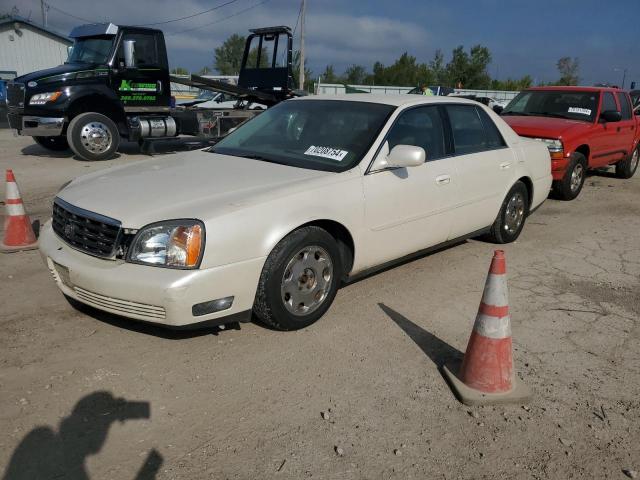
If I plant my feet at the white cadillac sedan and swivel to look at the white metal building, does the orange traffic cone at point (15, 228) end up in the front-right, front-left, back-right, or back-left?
front-left

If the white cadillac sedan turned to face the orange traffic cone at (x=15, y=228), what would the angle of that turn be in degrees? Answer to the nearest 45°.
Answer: approximately 90° to its right

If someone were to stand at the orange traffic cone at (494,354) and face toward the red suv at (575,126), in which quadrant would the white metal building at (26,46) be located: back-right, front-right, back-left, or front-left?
front-left

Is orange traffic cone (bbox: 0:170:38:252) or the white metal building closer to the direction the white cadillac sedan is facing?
the orange traffic cone

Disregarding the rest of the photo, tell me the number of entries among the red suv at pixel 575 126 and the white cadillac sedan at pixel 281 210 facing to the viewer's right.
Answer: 0

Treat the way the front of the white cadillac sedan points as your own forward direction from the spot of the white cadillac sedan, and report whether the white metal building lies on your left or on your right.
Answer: on your right

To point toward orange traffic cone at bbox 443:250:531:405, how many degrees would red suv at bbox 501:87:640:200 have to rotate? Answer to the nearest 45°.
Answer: approximately 45° to its left

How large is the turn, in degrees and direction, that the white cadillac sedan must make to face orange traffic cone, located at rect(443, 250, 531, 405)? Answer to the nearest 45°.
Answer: approximately 90° to its left

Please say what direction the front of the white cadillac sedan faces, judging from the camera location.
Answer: facing the viewer and to the left of the viewer

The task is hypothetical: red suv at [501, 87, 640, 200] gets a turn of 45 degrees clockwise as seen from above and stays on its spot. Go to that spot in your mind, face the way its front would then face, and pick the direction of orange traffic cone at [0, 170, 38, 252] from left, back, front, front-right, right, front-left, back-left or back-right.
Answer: front-left

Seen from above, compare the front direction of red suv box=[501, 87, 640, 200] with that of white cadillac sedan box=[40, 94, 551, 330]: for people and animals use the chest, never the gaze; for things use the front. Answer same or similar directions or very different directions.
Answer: same or similar directions

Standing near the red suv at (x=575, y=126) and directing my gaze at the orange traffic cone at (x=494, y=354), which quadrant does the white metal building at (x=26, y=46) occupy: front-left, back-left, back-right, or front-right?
back-right

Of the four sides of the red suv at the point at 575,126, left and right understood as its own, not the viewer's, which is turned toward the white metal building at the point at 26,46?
right

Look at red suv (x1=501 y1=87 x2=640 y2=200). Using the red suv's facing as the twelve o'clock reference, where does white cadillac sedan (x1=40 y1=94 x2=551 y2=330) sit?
The white cadillac sedan is roughly at 11 o'clock from the red suv.

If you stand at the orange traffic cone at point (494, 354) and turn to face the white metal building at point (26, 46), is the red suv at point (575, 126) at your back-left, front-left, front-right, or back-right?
front-right
